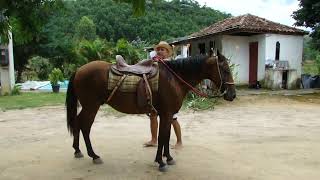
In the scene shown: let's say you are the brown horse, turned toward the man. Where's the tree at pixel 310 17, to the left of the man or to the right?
right

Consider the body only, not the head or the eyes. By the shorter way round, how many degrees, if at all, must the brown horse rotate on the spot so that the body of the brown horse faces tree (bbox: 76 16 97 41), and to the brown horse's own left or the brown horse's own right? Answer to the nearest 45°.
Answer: approximately 90° to the brown horse's own left

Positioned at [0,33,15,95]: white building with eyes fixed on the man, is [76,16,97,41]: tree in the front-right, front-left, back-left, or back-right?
back-left

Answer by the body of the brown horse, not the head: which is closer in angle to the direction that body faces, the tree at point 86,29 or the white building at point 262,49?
the white building

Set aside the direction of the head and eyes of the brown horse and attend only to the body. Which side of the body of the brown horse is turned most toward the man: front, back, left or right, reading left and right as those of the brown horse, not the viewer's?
left

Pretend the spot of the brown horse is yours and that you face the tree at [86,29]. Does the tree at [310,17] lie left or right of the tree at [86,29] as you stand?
right

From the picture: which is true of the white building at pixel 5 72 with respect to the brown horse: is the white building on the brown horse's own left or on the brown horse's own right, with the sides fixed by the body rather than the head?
on the brown horse's own left

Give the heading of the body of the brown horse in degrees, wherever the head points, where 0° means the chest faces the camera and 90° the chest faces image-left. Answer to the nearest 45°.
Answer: approximately 270°
